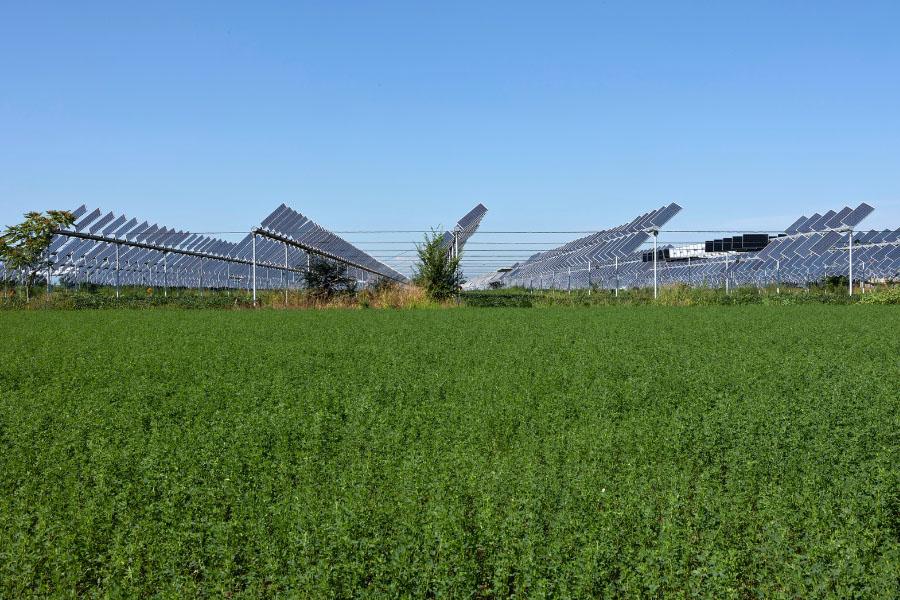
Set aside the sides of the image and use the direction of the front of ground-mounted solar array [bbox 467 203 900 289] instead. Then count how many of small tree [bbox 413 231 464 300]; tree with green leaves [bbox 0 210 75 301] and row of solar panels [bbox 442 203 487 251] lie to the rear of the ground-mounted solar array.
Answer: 0

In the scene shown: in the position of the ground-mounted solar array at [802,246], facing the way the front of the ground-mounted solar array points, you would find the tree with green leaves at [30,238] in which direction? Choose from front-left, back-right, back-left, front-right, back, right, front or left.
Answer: front

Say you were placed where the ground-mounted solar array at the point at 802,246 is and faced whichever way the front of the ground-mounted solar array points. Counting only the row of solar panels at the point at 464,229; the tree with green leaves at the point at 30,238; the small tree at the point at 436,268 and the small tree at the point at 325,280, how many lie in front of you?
4

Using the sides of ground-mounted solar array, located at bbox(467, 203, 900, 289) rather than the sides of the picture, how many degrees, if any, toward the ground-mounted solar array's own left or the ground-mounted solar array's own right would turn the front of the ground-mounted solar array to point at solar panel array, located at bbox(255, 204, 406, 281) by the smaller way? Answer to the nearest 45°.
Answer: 0° — it already faces it

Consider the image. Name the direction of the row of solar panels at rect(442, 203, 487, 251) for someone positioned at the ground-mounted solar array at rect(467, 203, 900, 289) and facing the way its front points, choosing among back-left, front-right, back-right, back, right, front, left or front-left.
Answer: front

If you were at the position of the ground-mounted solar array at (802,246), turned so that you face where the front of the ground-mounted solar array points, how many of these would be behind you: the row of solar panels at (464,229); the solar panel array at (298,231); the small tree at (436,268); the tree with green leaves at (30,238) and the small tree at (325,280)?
0

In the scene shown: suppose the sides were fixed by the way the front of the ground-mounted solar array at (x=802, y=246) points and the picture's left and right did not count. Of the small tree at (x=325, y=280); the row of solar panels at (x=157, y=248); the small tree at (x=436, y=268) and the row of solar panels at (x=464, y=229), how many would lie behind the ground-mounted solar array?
0
